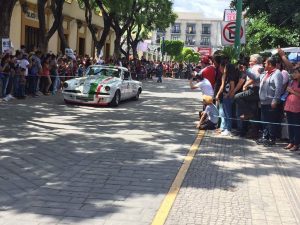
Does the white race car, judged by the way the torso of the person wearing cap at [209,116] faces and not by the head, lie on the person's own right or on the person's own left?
on the person's own right

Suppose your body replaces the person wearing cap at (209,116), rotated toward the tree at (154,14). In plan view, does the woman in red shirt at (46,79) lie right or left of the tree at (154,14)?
left

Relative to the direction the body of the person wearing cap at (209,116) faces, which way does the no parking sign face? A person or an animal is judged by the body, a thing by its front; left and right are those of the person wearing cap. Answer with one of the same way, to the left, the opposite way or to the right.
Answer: to the left

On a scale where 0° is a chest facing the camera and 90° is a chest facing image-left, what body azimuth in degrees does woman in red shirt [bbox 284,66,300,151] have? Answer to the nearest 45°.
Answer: approximately 90°

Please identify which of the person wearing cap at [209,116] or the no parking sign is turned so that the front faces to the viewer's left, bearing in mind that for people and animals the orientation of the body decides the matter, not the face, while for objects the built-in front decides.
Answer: the person wearing cap

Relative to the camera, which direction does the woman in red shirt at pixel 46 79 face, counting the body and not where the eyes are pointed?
to the viewer's right

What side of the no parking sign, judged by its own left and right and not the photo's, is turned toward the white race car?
right

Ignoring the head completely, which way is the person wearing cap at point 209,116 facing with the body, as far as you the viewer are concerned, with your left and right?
facing to the left of the viewer

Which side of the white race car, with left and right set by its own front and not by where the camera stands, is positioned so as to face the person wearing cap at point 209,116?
left

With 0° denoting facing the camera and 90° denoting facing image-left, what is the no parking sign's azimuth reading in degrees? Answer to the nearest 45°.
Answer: approximately 0°
